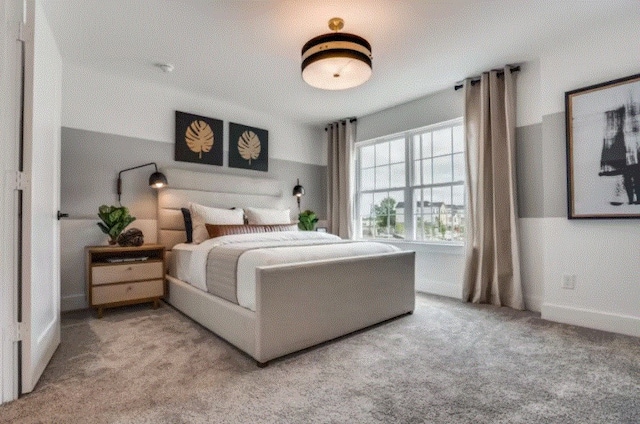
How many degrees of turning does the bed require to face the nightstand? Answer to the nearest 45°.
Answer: approximately 180°

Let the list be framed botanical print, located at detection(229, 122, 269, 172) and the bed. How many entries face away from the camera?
0

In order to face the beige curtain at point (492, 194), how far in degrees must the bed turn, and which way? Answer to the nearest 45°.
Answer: approximately 45° to its left

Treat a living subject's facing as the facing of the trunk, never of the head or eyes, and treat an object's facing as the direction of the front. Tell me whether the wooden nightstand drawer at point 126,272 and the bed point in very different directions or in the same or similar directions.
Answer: same or similar directions

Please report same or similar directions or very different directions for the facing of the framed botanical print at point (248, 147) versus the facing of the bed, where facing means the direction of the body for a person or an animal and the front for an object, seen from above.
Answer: same or similar directions

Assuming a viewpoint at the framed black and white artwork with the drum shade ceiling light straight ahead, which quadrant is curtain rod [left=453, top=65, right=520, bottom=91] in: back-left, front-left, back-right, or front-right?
front-right

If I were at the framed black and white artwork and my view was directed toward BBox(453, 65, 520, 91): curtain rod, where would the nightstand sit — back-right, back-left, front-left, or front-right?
front-left

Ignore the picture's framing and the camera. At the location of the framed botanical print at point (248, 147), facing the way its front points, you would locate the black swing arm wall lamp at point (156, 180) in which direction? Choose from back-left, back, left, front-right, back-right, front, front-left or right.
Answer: right

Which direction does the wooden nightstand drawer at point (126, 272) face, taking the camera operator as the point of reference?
facing the viewer

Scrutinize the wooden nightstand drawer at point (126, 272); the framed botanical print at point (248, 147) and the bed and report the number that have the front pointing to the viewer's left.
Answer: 0

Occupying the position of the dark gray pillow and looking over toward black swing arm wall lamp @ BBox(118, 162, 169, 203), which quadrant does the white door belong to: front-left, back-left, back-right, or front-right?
front-left

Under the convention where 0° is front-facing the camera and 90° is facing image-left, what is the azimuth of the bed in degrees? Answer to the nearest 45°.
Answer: approximately 315°

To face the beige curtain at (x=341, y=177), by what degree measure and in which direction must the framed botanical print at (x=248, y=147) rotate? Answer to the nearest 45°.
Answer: approximately 45° to its left

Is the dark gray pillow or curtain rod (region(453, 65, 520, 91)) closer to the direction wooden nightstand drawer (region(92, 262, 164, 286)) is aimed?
the curtain rod

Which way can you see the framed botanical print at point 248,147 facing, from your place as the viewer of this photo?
facing the viewer and to the right of the viewer
